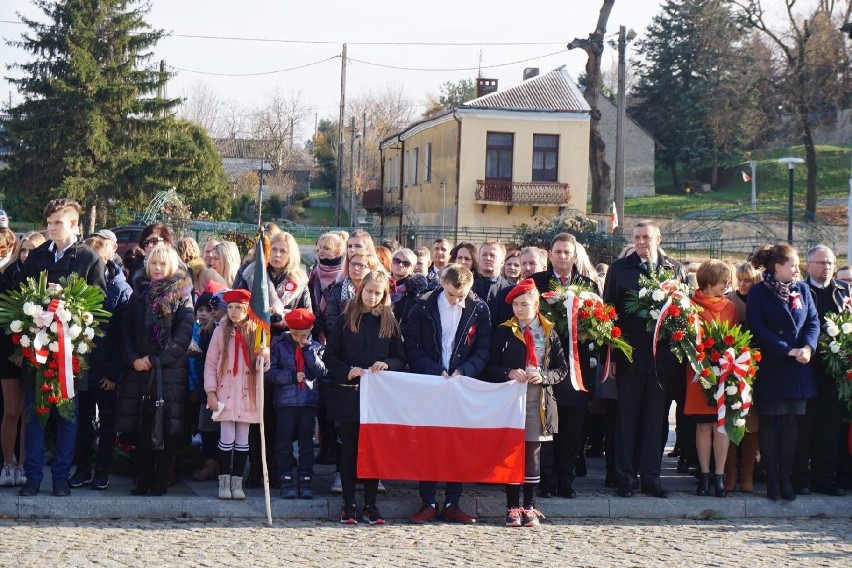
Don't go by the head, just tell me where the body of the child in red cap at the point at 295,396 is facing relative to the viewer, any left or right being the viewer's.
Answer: facing the viewer

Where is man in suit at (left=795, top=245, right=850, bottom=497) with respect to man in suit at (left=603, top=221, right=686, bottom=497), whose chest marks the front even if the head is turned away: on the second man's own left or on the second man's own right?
on the second man's own left

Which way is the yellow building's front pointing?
toward the camera

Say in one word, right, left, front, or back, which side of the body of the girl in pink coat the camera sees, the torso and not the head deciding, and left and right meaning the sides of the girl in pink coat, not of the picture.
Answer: front

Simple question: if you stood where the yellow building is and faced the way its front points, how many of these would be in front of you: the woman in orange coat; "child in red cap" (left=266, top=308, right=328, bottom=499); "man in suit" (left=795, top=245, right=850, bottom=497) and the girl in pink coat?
4

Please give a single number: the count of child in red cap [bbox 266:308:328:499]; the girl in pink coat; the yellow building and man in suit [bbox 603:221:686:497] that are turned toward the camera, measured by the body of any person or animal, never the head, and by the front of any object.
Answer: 4

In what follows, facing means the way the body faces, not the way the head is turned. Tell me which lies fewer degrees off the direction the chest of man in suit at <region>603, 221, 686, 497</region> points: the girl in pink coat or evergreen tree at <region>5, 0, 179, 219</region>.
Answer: the girl in pink coat

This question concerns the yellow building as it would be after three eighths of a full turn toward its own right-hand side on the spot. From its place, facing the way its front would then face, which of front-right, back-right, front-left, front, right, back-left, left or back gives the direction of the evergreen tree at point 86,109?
front-left

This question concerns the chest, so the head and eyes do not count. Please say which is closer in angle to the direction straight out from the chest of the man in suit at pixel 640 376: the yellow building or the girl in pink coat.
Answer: the girl in pink coat
